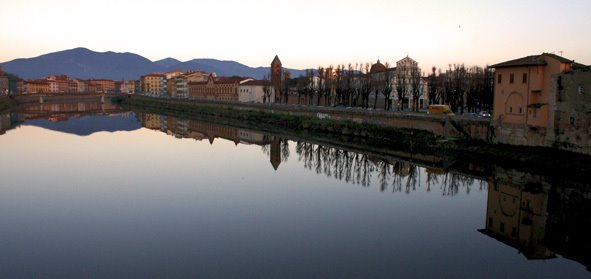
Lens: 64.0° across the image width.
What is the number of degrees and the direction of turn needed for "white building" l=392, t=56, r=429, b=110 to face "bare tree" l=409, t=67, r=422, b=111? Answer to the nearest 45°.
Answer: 0° — it already faces it

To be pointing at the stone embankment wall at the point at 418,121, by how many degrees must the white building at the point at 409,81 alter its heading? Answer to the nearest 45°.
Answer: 0° — it already faces it

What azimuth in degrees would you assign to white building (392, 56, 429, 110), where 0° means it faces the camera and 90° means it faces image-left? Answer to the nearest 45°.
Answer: approximately 0°

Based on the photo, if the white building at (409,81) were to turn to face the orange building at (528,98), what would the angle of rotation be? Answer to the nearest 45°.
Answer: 0° — it already faces it
